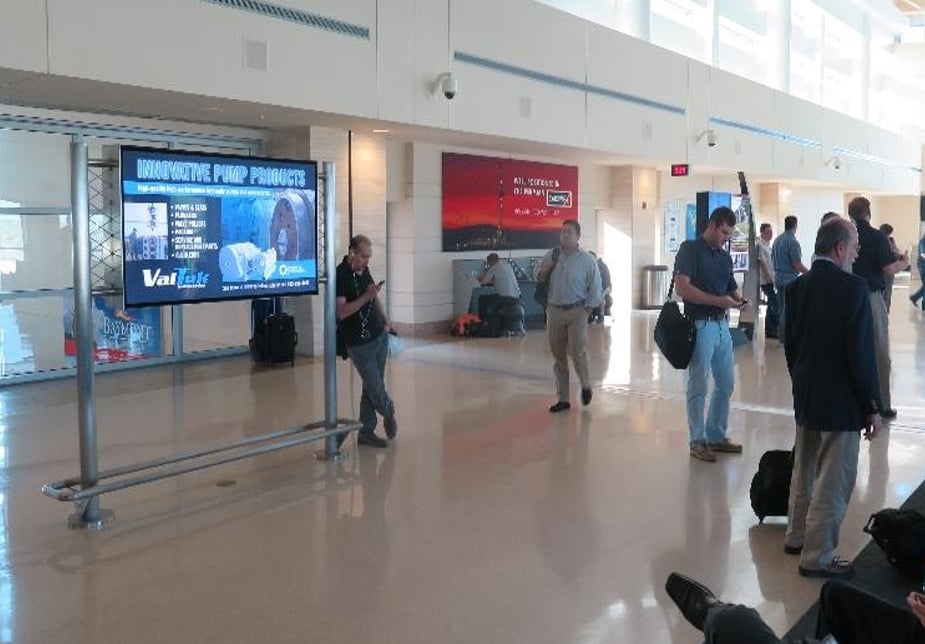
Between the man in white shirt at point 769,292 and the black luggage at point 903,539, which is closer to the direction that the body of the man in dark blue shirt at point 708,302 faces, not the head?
the black luggage

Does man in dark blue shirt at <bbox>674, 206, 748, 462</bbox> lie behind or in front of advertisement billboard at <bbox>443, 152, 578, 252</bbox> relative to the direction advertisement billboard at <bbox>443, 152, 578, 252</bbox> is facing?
in front

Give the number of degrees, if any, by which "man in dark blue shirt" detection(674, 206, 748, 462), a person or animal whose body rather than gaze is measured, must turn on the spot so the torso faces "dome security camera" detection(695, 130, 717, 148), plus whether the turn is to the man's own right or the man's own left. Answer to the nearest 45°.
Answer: approximately 135° to the man's own left

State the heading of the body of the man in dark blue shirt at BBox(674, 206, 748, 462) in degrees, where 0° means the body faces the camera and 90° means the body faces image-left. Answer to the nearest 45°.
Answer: approximately 315°

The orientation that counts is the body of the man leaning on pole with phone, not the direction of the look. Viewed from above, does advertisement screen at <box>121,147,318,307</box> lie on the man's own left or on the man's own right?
on the man's own right

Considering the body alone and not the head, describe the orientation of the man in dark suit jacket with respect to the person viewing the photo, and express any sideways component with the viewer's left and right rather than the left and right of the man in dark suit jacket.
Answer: facing away from the viewer and to the right of the viewer

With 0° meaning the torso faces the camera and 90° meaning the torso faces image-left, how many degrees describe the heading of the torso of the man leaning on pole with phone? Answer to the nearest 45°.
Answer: approximately 315°
